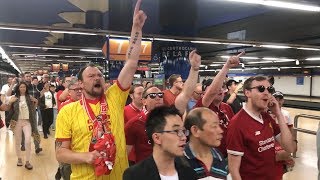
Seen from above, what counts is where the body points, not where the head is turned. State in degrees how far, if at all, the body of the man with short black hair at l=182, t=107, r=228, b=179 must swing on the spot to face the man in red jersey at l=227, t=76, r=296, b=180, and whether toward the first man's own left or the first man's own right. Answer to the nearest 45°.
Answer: approximately 90° to the first man's own left

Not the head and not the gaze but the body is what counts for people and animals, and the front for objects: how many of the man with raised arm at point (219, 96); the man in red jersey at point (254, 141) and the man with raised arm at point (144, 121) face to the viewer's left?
0

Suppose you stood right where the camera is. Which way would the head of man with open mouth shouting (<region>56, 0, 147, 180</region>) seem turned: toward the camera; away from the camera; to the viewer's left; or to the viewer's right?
toward the camera

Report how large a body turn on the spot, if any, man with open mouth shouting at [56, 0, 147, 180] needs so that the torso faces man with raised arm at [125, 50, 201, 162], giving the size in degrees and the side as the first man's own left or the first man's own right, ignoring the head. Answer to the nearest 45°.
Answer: approximately 90° to the first man's own left

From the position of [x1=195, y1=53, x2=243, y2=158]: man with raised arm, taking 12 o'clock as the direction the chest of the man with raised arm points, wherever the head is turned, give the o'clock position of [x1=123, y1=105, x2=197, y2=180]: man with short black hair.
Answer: The man with short black hair is roughly at 2 o'clock from the man with raised arm.

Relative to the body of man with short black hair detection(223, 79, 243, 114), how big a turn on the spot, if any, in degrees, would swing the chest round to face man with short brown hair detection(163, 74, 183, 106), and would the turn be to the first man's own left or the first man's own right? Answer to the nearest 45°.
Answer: approximately 90° to the first man's own right

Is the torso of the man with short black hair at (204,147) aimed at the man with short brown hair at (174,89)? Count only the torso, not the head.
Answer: no

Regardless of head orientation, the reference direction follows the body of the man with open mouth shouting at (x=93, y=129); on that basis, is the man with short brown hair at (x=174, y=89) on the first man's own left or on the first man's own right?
on the first man's own left

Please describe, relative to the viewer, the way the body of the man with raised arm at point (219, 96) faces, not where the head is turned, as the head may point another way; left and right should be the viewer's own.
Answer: facing the viewer and to the right of the viewer

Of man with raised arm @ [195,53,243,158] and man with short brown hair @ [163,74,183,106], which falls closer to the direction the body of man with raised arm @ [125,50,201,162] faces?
the man with raised arm

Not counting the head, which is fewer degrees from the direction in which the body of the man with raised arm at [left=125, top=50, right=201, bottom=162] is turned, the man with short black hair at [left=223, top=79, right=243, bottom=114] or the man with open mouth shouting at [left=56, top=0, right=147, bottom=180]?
the man with open mouth shouting

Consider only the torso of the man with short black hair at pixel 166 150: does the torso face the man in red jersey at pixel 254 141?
no

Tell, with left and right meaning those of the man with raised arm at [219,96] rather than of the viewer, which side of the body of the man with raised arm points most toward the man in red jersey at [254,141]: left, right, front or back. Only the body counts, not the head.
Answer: front

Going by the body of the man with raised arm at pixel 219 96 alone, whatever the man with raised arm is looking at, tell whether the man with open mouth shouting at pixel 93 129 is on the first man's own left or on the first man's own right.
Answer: on the first man's own right

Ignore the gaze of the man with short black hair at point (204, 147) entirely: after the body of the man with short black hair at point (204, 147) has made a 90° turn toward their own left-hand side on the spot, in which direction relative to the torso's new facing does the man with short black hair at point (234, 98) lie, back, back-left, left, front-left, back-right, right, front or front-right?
front-left

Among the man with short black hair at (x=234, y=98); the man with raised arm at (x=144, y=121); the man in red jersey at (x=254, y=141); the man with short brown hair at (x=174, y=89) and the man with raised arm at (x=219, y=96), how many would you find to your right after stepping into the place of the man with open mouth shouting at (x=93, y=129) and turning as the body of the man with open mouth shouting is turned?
0

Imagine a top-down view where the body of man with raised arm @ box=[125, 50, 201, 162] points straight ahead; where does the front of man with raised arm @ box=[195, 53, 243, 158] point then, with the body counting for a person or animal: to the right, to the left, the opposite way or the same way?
the same way

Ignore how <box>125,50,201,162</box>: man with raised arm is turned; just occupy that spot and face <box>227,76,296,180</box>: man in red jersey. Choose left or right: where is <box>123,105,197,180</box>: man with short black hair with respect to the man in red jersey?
right

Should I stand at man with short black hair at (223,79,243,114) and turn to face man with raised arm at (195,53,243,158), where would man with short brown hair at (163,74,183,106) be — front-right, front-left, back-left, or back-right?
front-right

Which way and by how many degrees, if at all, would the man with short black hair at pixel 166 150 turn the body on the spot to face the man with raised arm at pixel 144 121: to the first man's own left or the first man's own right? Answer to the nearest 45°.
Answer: approximately 135° to the first man's own left

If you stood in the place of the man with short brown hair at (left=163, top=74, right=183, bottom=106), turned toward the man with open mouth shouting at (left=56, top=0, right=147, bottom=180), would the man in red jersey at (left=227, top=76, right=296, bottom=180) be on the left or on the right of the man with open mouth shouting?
left
